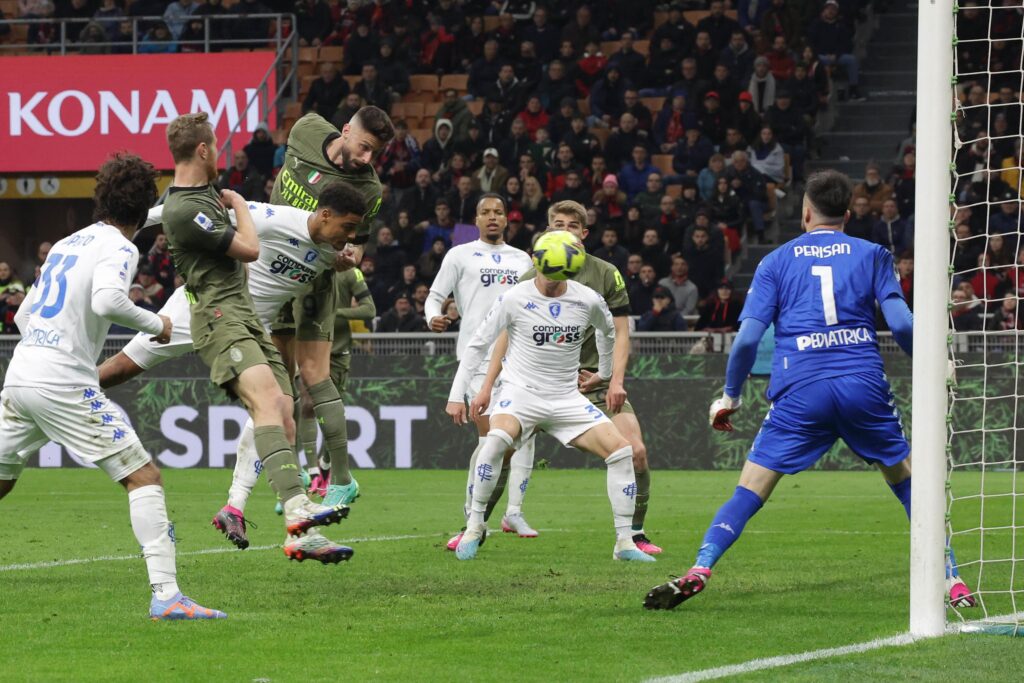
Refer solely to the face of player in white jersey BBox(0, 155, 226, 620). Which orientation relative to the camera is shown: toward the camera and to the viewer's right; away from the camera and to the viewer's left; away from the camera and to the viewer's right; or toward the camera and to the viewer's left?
away from the camera and to the viewer's right

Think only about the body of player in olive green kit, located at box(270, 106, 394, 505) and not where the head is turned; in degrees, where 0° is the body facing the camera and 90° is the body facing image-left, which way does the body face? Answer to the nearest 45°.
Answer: approximately 315°

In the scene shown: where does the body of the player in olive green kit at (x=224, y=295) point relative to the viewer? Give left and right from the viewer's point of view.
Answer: facing to the right of the viewer

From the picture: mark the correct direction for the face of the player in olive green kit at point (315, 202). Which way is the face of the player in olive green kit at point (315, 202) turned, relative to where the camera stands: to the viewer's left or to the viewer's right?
to the viewer's right

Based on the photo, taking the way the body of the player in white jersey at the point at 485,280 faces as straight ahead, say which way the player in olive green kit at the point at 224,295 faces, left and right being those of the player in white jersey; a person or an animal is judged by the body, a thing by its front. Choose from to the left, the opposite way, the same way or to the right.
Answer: to the left

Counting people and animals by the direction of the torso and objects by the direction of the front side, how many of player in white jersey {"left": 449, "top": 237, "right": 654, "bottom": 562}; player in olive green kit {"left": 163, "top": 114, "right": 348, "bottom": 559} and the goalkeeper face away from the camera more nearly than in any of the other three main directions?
1

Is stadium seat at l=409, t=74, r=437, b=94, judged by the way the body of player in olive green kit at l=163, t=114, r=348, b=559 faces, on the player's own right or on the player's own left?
on the player's own left

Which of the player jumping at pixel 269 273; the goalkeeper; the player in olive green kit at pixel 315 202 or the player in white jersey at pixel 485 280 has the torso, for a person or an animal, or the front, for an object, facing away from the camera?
the goalkeeper

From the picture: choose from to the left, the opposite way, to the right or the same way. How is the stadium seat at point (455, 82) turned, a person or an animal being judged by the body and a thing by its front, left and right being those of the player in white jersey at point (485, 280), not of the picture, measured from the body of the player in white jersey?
the same way

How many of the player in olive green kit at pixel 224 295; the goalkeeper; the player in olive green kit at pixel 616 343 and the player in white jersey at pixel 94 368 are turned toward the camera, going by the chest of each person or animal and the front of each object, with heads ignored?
1

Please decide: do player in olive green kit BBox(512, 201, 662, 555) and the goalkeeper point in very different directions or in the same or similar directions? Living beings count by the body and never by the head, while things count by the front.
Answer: very different directions

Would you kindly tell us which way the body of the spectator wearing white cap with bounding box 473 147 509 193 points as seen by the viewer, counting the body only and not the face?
toward the camera

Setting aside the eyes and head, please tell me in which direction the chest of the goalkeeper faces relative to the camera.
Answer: away from the camera

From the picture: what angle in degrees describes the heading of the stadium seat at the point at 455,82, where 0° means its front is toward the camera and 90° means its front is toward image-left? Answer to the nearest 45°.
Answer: approximately 0°

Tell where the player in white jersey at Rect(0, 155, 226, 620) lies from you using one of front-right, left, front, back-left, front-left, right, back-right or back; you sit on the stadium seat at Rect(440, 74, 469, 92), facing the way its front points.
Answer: front

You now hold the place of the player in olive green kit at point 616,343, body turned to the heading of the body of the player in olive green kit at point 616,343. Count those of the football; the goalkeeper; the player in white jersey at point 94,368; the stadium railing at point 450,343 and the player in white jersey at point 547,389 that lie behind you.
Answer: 1

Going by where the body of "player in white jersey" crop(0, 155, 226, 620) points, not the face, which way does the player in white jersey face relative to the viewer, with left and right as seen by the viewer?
facing away from the viewer and to the right of the viewer

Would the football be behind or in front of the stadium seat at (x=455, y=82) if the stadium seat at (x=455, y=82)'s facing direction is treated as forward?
in front

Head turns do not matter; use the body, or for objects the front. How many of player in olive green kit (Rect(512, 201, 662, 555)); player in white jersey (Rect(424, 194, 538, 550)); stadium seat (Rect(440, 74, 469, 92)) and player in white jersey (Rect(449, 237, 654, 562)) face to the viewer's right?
0
